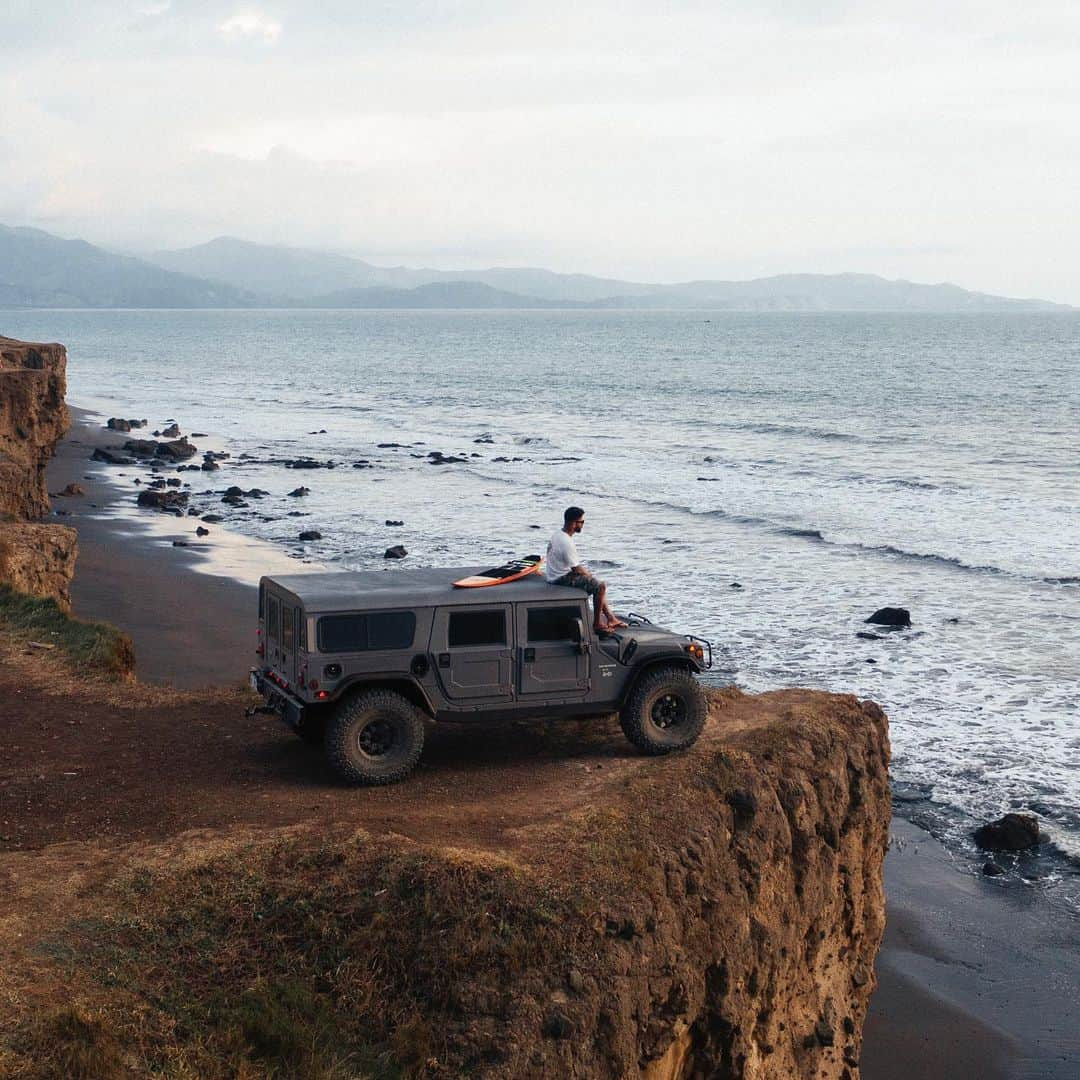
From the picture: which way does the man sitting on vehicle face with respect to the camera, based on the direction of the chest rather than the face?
to the viewer's right

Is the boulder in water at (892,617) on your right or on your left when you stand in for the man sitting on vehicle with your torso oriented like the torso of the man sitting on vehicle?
on your left

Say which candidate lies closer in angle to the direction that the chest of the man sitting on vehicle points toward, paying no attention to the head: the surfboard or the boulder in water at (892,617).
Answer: the boulder in water

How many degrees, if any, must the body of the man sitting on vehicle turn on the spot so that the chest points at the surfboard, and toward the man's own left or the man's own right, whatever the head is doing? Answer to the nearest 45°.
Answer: approximately 180°
